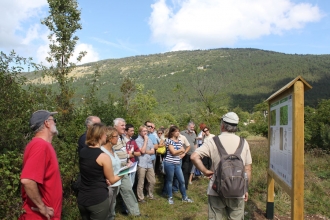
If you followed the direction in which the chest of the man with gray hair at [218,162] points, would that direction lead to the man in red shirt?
no

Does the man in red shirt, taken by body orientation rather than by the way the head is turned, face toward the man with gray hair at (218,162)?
yes

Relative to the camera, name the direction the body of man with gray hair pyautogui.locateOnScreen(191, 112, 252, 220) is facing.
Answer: away from the camera

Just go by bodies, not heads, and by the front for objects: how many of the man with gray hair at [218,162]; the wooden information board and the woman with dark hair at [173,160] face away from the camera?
1

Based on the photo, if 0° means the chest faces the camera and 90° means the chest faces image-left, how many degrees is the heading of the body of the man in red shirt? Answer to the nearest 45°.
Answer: approximately 270°

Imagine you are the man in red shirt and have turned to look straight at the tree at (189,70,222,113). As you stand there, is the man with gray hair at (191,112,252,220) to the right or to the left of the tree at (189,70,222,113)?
right

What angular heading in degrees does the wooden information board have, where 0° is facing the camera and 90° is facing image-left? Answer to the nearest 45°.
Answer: approximately 90°

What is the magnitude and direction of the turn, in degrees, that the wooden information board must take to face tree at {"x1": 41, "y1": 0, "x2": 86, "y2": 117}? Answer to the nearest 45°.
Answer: approximately 45° to its right

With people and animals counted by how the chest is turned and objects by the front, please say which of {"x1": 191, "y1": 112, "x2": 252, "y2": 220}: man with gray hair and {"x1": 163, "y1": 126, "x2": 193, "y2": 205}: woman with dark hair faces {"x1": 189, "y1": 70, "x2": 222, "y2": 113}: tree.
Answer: the man with gray hair

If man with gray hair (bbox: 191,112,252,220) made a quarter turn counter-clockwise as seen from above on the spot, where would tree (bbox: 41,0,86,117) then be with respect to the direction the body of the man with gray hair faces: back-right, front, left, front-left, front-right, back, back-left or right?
front-right

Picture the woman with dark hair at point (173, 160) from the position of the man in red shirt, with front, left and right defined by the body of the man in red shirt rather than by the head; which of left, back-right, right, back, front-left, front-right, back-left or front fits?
front-left

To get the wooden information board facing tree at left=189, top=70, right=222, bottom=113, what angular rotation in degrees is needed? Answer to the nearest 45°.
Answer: approximately 90° to its right

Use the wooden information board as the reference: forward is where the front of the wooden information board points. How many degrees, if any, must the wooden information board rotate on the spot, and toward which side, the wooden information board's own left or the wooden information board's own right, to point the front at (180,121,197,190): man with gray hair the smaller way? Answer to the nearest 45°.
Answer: approximately 45° to the wooden information board's own right

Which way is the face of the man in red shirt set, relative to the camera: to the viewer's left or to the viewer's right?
to the viewer's right

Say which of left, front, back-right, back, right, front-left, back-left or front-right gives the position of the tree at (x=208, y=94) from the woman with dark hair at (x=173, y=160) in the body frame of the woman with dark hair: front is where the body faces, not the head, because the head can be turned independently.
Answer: back-left
